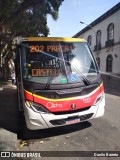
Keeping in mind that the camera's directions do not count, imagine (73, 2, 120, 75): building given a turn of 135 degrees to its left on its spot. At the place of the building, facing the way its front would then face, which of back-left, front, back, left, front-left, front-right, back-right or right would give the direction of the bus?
right

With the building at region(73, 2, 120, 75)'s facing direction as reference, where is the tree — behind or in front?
in front

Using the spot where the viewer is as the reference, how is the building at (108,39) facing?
facing the viewer and to the left of the viewer
